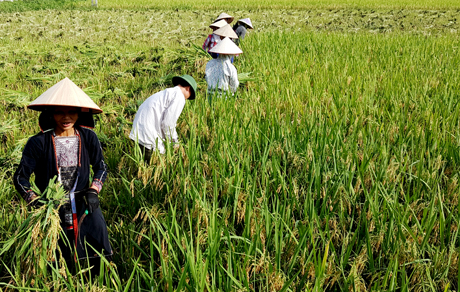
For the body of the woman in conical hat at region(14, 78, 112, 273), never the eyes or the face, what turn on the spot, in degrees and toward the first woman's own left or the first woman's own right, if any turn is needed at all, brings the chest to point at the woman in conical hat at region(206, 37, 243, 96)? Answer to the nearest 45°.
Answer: approximately 135° to the first woman's own left

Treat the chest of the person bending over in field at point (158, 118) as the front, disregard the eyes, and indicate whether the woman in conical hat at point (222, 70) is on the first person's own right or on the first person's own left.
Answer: on the first person's own left

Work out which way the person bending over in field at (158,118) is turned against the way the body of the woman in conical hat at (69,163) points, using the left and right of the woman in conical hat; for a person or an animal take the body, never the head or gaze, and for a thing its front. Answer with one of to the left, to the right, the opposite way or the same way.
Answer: to the left

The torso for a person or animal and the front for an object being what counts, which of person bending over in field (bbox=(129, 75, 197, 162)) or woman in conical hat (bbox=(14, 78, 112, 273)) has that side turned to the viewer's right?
the person bending over in field

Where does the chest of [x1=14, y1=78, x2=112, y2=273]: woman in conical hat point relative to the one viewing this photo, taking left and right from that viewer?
facing the viewer

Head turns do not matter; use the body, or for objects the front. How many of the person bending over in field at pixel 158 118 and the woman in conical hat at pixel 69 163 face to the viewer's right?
1

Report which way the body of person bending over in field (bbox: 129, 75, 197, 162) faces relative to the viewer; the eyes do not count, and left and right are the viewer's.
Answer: facing to the right of the viewer

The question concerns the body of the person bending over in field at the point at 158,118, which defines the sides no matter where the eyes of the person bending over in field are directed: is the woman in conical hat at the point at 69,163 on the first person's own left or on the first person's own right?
on the first person's own right
